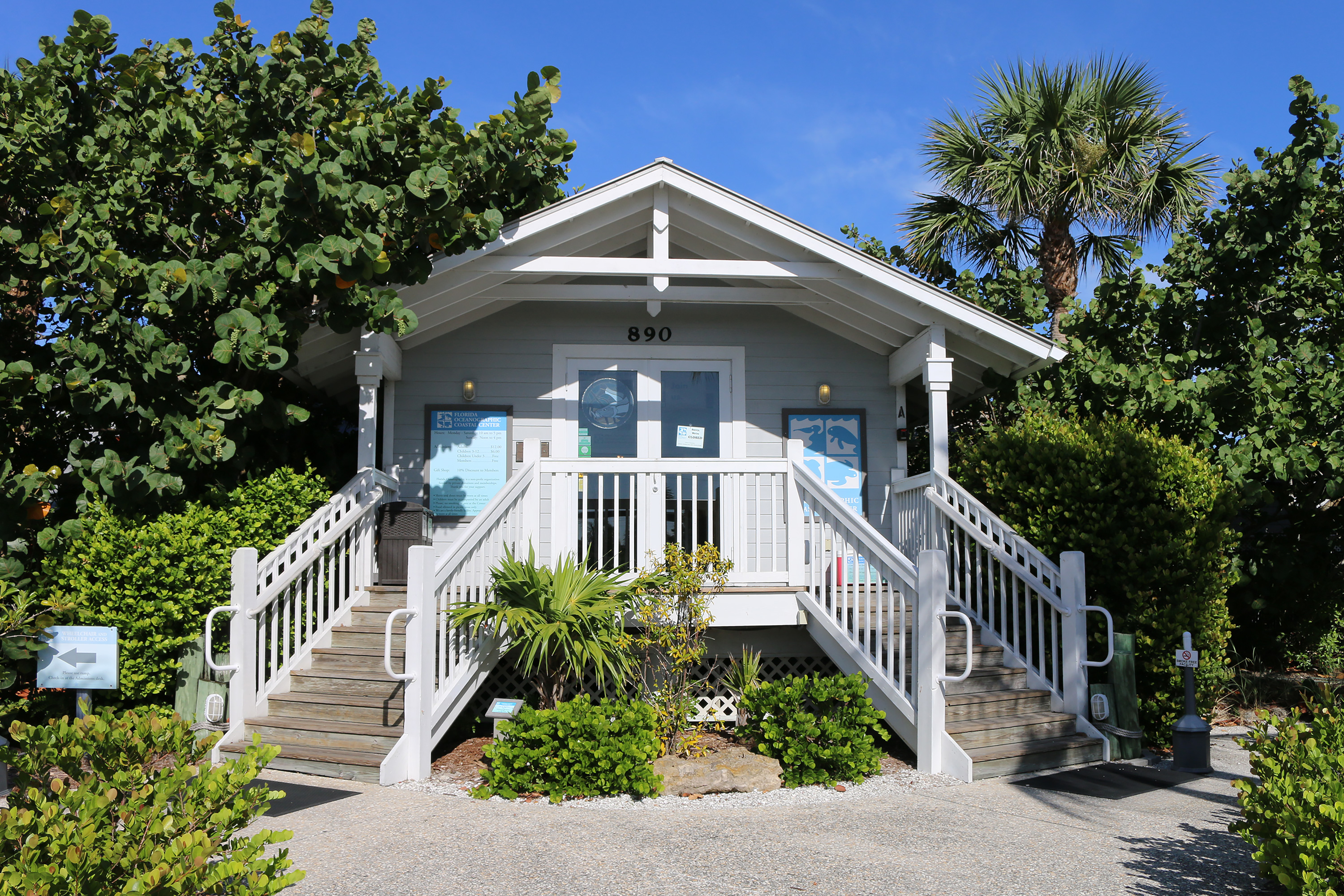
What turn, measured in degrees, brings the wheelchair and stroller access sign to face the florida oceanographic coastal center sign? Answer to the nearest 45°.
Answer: approximately 135° to its left

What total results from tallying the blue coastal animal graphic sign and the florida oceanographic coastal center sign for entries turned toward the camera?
2

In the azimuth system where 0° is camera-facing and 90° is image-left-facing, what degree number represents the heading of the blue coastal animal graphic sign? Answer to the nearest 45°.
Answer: approximately 0°

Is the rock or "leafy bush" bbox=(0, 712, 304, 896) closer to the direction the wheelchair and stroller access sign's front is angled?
the leafy bush

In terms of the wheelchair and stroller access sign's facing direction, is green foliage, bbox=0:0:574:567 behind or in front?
behind

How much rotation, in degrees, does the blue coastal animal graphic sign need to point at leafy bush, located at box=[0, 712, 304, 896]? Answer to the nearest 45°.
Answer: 0° — it already faces it

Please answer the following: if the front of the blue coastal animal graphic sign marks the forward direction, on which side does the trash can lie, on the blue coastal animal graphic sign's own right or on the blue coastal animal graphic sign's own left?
on the blue coastal animal graphic sign's own right

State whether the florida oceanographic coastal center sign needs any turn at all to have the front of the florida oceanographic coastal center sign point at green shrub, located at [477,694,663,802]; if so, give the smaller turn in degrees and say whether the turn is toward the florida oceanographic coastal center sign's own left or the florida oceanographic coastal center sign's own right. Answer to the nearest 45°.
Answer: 0° — it already faces it
